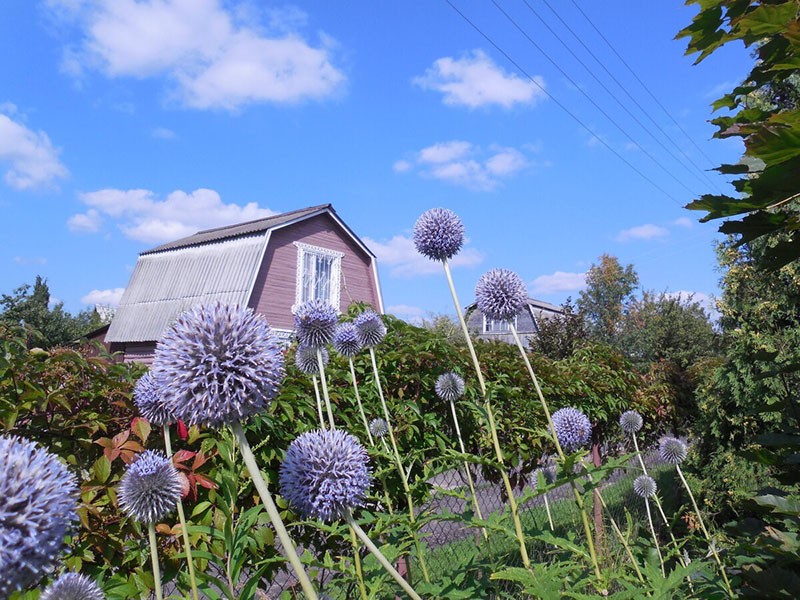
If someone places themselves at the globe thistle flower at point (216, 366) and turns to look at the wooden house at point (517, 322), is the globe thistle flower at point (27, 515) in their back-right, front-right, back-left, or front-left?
back-left

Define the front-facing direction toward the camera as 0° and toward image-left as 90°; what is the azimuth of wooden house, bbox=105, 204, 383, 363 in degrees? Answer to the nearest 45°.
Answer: approximately 315°

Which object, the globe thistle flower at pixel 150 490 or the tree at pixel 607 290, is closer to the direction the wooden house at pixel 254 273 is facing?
the globe thistle flower

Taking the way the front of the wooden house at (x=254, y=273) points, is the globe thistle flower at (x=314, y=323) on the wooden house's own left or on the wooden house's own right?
on the wooden house's own right

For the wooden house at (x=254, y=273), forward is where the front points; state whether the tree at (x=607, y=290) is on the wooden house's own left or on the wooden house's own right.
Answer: on the wooden house's own left

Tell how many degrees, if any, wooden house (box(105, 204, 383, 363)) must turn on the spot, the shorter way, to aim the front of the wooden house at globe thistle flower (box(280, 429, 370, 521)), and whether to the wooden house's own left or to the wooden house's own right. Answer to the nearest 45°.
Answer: approximately 45° to the wooden house's own right

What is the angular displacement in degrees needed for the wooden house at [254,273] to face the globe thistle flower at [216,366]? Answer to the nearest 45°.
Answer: approximately 45° to its right

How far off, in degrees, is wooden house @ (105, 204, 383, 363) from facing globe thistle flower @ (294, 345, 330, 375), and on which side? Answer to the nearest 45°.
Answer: approximately 45° to its right
